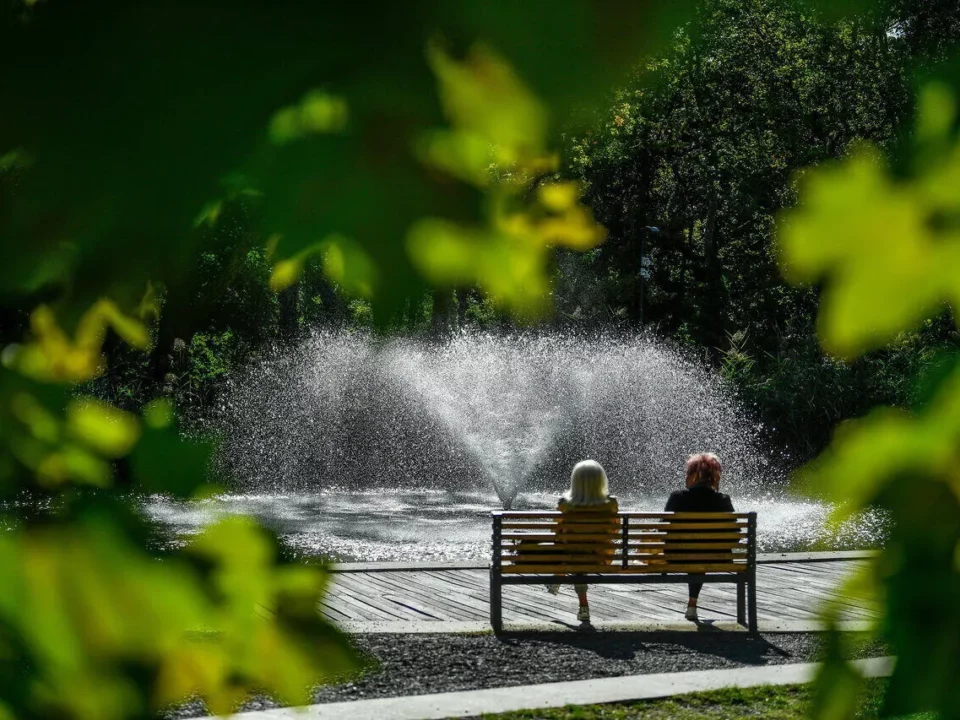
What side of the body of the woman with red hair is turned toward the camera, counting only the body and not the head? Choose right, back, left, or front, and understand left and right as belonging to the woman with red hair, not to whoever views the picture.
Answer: back

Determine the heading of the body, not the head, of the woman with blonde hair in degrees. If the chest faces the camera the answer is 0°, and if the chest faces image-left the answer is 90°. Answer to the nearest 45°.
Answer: approximately 180°

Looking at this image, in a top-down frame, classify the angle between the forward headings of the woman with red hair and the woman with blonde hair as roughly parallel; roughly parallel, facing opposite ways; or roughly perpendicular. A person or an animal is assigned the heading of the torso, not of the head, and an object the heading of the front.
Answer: roughly parallel

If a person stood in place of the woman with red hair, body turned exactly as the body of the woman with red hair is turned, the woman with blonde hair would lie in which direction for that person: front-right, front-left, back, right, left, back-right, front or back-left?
back-left

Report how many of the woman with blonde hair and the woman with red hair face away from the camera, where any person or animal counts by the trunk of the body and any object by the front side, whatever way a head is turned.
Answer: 2

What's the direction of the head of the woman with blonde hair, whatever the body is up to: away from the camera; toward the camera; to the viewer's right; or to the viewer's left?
away from the camera

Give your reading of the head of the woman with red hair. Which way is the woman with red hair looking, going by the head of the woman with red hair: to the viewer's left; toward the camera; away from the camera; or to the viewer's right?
away from the camera

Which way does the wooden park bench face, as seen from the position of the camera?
facing away from the viewer
